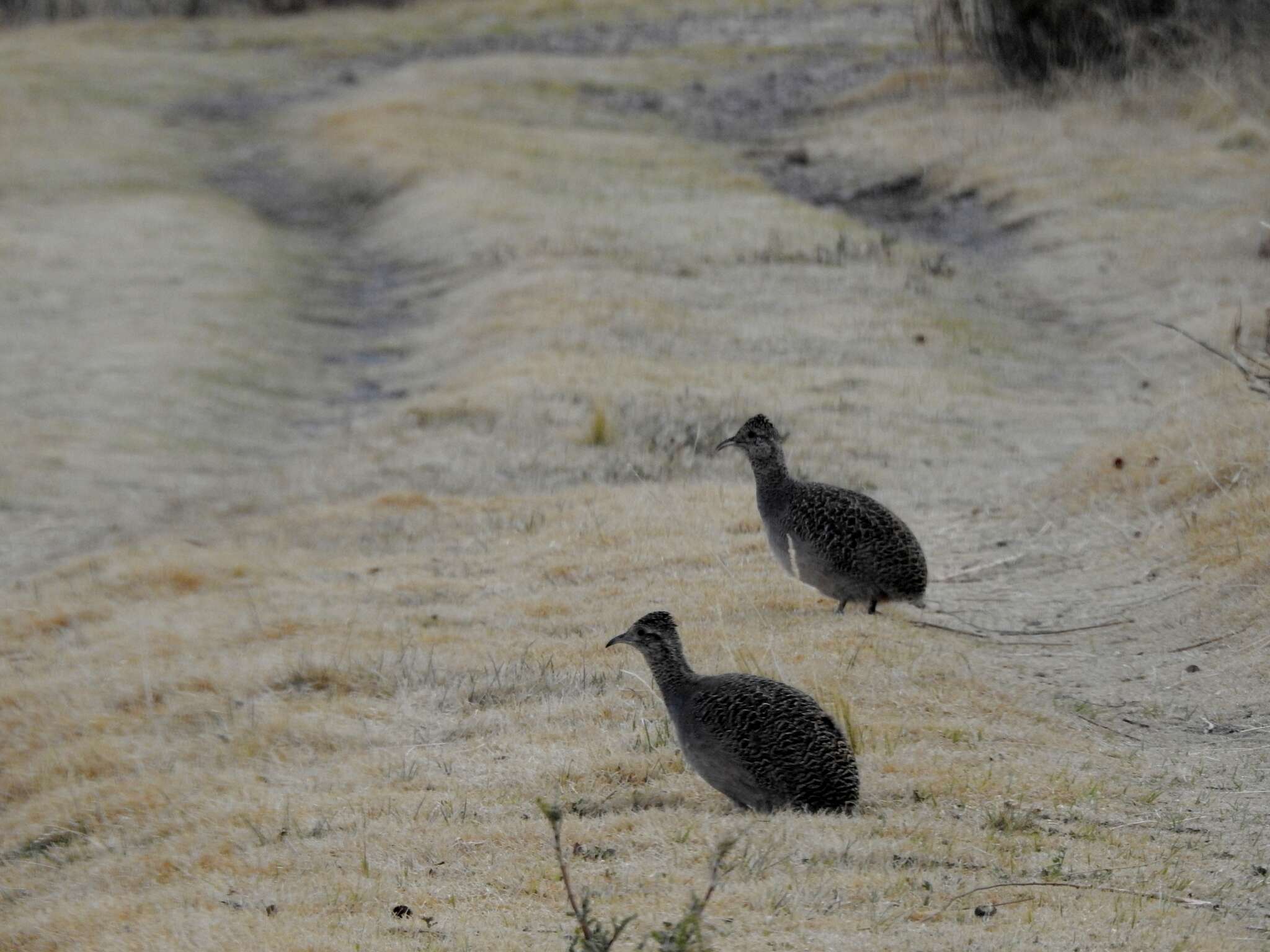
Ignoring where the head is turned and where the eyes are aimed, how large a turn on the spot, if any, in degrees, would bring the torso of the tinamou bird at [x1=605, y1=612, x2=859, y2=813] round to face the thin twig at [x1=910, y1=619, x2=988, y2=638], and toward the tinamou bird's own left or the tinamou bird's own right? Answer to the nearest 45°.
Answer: approximately 90° to the tinamou bird's own right

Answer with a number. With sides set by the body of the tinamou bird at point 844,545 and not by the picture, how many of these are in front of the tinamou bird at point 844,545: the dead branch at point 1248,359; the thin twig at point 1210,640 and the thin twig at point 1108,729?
0

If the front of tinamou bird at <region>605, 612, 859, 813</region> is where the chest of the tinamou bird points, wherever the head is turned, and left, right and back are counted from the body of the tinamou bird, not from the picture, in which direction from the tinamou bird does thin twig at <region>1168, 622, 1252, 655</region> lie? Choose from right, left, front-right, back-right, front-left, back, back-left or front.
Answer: back-right

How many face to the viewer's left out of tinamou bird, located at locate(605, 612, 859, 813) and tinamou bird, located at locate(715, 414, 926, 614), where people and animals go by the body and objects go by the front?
2

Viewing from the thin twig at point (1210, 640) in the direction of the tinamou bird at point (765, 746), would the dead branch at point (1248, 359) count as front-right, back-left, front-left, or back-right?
back-right

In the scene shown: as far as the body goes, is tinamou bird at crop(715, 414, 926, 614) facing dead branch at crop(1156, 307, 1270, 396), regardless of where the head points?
no

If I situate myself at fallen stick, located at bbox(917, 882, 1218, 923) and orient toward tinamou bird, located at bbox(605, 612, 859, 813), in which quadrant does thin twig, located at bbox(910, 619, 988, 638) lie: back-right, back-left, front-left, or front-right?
front-right

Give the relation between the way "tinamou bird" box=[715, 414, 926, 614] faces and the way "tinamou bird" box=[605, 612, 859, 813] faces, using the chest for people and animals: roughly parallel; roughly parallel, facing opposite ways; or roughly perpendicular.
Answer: roughly parallel

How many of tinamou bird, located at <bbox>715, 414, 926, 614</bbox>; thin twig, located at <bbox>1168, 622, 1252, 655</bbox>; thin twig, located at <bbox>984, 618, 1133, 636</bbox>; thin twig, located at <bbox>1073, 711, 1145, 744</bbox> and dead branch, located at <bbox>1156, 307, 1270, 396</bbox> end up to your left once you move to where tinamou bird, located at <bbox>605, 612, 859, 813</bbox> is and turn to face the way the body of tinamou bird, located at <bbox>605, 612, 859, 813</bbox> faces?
0

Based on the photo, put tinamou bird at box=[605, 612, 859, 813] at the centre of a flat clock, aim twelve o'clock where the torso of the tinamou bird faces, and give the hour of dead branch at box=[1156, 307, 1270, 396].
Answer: The dead branch is roughly at 4 o'clock from the tinamou bird.

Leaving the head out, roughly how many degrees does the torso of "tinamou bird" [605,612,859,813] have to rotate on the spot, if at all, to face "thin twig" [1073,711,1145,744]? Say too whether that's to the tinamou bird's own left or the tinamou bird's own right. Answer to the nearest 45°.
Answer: approximately 135° to the tinamou bird's own right

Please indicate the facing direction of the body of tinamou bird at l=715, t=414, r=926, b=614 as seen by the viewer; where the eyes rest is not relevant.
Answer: to the viewer's left

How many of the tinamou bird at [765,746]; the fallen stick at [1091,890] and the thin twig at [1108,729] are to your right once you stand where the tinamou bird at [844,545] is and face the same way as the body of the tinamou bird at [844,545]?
0

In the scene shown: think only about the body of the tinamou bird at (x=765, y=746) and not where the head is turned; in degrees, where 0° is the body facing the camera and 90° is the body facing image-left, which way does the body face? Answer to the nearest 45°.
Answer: approximately 90°

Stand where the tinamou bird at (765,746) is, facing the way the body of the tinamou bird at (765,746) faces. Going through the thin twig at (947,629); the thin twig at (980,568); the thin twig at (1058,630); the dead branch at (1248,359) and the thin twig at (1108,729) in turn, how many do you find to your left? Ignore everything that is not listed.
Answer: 0

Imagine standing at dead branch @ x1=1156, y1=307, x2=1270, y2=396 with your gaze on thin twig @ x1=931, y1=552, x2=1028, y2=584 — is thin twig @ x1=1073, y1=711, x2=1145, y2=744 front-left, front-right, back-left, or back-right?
front-left
